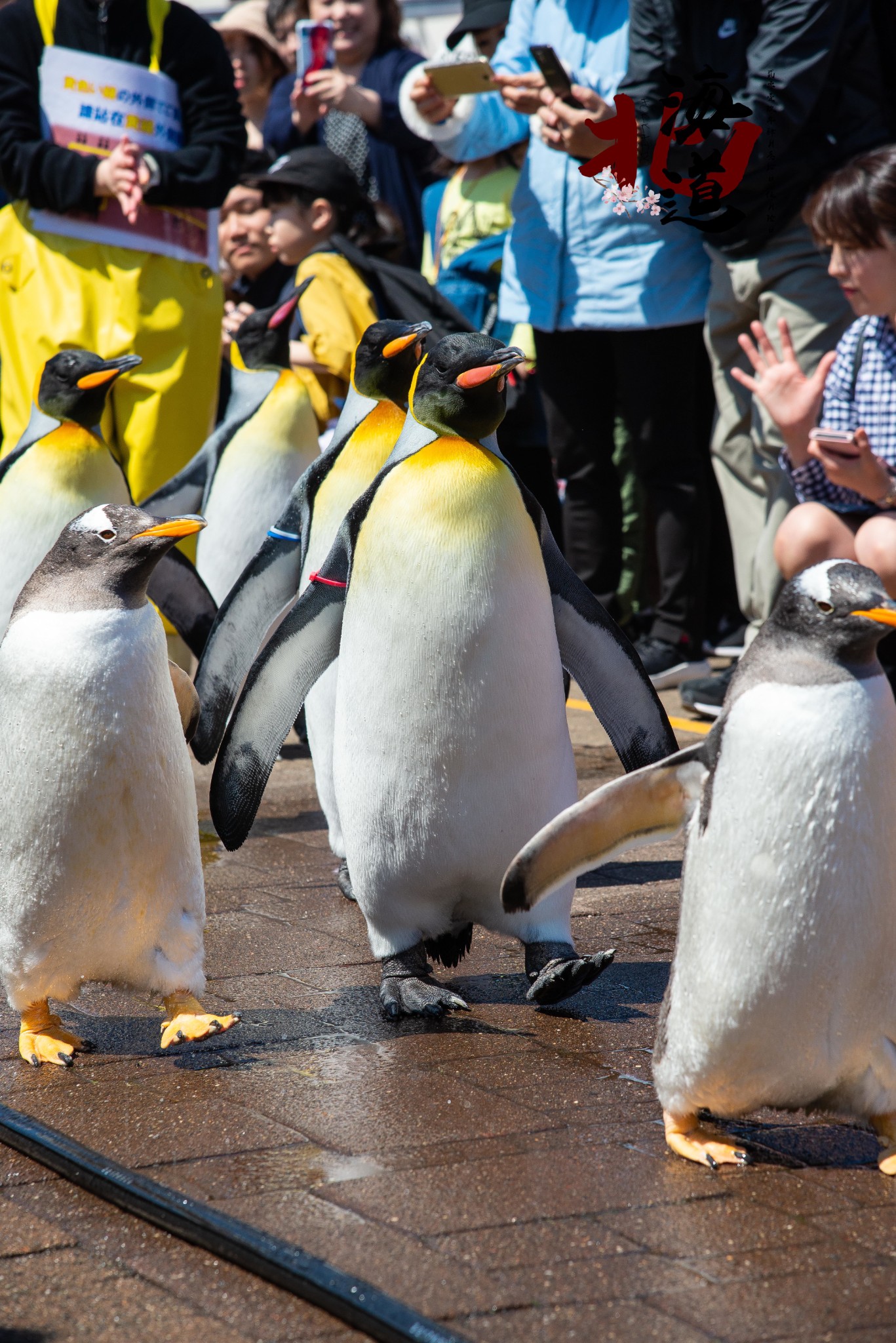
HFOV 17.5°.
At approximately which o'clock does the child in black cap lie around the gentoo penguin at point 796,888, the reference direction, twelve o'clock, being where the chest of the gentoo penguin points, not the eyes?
The child in black cap is roughly at 7 o'clock from the gentoo penguin.

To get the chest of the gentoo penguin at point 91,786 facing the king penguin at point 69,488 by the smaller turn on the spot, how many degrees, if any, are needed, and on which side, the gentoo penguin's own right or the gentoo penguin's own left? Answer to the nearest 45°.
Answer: approximately 135° to the gentoo penguin's own left

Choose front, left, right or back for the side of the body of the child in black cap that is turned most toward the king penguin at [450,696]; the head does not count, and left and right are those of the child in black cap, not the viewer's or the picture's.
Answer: left

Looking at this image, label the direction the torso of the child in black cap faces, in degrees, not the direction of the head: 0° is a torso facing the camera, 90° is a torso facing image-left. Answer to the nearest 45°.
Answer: approximately 90°

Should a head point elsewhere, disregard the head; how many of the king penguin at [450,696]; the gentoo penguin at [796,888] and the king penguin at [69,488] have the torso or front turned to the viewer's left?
0

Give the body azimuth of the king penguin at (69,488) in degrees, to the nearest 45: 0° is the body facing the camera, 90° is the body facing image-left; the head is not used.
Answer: approximately 315°

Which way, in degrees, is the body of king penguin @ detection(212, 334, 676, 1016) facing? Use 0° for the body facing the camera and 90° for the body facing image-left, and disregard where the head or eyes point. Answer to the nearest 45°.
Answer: approximately 315°

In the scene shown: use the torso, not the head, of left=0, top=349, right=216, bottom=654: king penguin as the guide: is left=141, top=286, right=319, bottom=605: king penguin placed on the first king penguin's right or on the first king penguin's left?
on the first king penguin's left

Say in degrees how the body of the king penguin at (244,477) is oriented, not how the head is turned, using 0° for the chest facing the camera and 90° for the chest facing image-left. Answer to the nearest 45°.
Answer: approximately 315°
